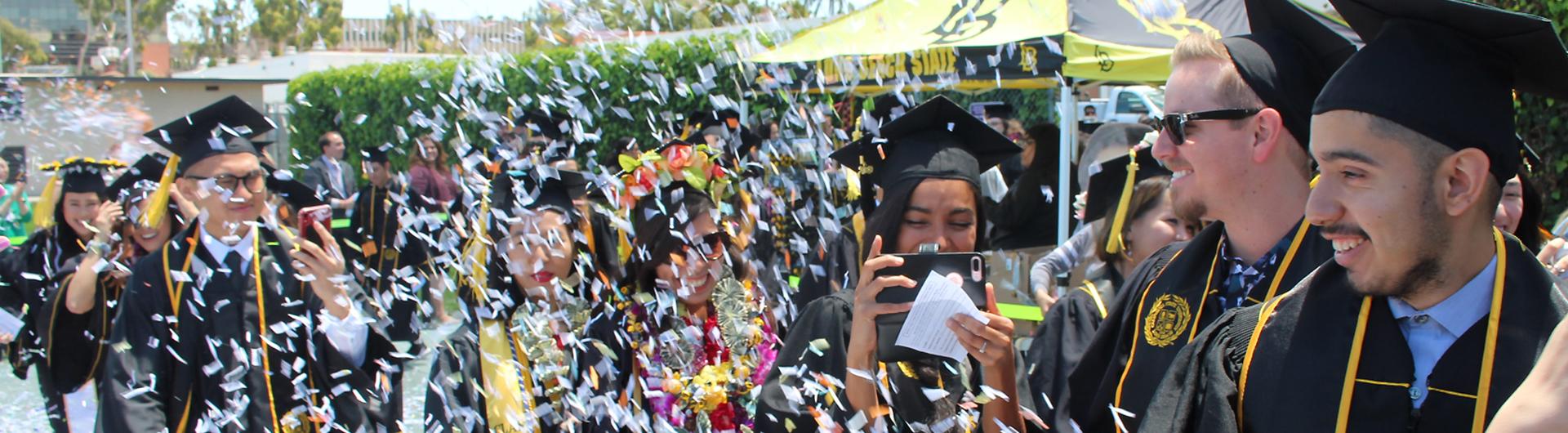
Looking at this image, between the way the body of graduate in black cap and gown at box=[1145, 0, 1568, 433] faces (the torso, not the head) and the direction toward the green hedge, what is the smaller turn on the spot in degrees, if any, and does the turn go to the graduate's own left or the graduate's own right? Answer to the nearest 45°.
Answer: approximately 90° to the graduate's own right

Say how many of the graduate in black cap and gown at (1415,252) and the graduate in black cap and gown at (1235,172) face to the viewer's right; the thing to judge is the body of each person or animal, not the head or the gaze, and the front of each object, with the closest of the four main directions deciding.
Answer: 0

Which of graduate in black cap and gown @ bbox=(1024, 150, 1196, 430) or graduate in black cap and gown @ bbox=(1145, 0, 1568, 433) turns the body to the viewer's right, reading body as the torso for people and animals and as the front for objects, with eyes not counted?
graduate in black cap and gown @ bbox=(1024, 150, 1196, 430)

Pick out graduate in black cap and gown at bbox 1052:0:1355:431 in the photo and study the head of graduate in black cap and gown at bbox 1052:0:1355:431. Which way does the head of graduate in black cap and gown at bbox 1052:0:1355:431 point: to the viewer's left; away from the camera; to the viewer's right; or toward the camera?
to the viewer's left

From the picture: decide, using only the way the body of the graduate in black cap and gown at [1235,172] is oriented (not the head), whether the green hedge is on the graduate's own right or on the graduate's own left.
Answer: on the graduate's own right

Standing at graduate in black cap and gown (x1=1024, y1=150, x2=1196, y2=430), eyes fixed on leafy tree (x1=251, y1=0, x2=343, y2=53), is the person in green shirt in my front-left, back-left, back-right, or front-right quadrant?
front-left

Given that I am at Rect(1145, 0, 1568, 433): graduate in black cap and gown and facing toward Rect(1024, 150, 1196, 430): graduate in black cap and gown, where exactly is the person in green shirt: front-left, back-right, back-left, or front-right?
front-left

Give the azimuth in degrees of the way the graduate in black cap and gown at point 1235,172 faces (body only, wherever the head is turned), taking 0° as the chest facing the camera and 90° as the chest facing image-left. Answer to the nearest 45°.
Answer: approximately 45°

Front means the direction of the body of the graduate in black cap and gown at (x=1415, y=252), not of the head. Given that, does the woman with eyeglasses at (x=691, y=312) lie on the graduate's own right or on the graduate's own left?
on the graduate's own right

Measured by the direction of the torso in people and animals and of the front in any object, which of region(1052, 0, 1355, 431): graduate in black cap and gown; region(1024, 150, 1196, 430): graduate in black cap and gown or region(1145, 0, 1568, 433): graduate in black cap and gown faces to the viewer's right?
region(1024, 150, 1196, 430): graduate in black cap and gown

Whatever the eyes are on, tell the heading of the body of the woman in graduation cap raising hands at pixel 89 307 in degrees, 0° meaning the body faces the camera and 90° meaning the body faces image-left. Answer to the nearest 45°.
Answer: approximately 315°

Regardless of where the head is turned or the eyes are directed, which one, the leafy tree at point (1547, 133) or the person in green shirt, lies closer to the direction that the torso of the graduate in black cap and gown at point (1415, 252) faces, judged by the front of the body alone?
the person in green shirt

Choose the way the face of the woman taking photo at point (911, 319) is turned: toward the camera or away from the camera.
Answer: toward the camera

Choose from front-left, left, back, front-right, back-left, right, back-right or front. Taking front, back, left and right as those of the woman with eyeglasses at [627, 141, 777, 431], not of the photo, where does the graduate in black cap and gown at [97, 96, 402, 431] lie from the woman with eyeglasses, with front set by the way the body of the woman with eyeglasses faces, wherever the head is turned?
back-right

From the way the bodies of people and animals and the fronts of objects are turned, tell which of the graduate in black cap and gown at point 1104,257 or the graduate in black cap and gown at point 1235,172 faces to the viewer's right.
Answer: the graduate in black cap and gown at point 1104,257
